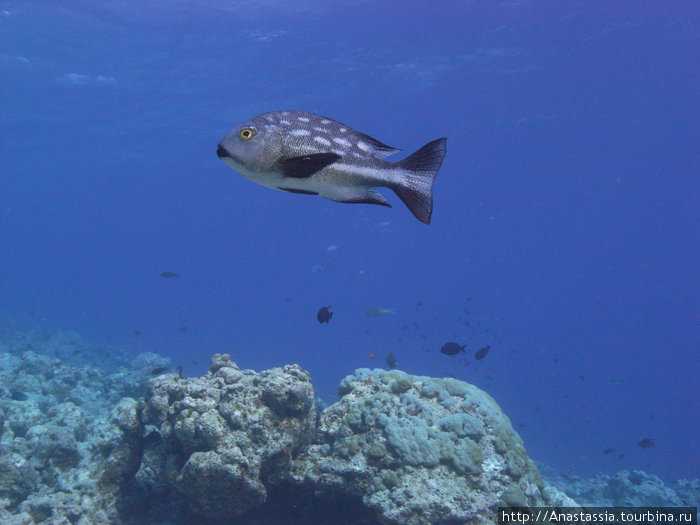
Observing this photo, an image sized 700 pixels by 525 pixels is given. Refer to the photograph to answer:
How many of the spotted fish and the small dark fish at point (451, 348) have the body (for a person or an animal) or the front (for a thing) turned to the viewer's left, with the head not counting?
2

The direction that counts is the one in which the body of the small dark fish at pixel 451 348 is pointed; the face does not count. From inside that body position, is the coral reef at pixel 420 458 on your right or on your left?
on your left

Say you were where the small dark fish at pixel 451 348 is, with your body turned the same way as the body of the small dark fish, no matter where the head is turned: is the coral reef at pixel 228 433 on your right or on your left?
on your left

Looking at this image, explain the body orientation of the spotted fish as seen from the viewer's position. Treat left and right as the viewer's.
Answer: facing to the left of the viewer

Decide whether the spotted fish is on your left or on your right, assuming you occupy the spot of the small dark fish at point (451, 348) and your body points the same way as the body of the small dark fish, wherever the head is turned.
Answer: on your left

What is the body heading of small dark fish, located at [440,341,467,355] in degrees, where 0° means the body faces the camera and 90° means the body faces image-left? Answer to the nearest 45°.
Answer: approximately 90°
